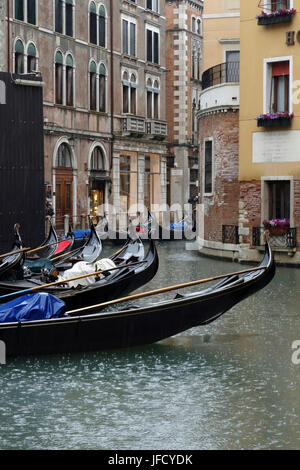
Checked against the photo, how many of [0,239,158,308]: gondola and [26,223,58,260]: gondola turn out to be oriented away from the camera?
0
